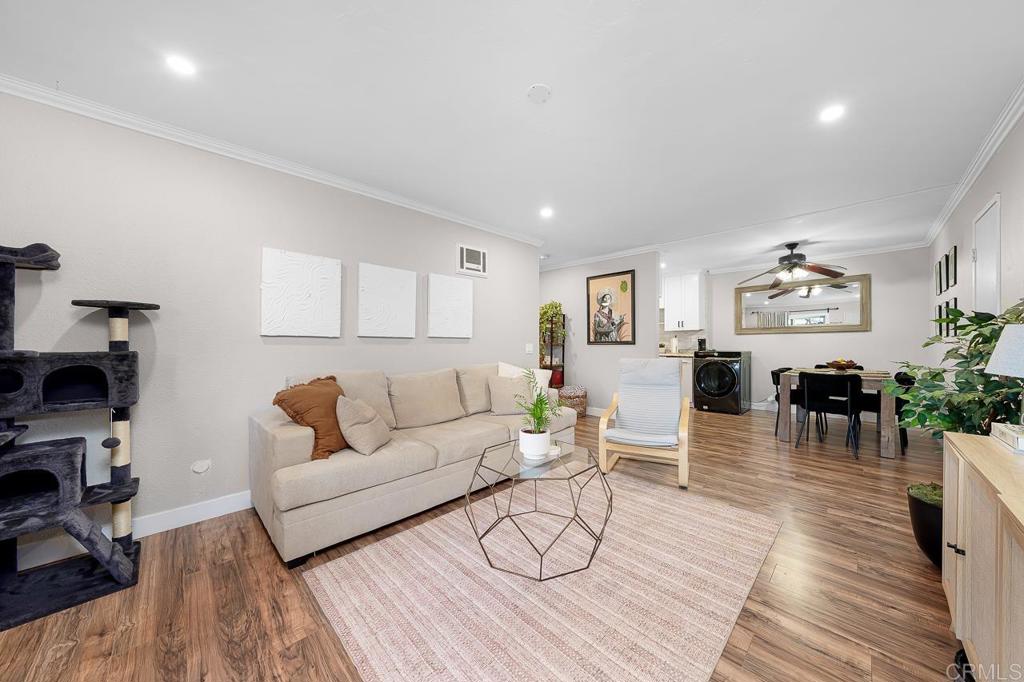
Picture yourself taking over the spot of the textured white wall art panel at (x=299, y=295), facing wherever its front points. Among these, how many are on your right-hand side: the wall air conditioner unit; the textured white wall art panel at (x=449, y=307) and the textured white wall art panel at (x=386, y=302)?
0

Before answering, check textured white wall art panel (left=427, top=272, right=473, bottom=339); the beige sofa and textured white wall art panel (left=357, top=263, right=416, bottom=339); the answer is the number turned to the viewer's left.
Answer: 0

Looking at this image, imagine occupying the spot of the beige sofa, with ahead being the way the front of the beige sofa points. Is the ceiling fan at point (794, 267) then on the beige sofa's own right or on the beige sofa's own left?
on the beige sofa's own left

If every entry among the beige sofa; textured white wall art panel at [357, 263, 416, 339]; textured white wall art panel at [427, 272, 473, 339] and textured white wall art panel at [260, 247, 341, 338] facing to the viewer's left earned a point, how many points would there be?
0

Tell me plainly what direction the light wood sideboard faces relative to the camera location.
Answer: facing to the left of the viewer

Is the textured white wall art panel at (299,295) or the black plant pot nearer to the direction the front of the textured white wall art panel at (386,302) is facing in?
the black plant pot

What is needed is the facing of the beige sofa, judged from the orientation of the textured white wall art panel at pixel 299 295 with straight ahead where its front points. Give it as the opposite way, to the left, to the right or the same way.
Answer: the same way

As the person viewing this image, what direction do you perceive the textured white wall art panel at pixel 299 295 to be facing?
facing the viewer and to the right of the viewer

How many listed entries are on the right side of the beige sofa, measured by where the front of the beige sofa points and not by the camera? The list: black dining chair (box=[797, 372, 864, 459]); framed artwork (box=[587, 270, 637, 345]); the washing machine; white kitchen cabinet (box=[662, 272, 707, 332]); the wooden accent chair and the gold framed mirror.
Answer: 0

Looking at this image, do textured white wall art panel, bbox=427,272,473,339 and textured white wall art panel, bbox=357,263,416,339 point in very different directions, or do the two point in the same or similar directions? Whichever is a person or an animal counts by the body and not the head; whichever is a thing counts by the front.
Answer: same or similar directions

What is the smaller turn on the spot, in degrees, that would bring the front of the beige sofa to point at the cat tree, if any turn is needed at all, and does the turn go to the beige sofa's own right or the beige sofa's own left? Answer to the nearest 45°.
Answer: approximately 135° to the beige sofa's own right

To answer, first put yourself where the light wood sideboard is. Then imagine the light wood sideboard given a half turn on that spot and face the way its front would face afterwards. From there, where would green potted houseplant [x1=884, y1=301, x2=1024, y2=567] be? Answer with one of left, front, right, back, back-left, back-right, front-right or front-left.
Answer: left

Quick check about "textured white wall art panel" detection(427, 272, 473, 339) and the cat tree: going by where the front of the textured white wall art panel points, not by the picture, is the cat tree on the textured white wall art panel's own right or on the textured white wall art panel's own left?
on the textured white wall art panel's own right

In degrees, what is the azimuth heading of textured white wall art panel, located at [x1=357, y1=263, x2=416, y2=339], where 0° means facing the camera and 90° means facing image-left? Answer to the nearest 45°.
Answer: approximately 315°
